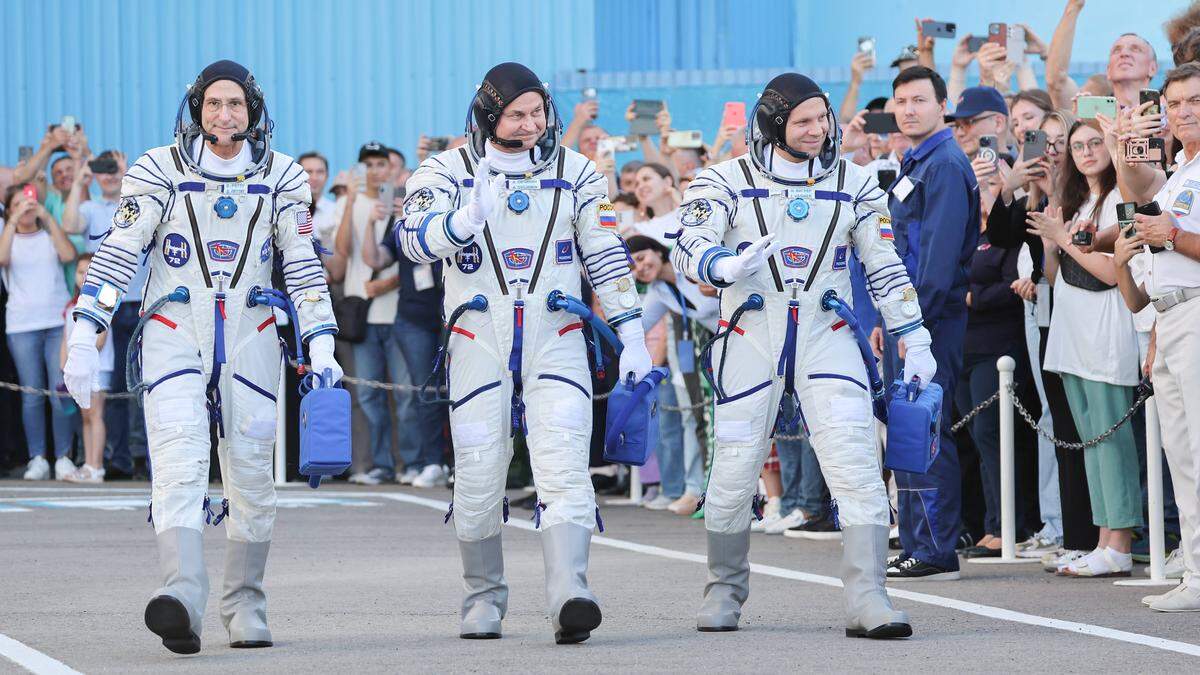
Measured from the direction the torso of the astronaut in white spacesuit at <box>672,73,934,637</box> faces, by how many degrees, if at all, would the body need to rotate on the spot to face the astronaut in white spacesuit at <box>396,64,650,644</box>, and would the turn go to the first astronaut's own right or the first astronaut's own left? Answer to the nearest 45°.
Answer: approximately 90° to the first astronaut's own right

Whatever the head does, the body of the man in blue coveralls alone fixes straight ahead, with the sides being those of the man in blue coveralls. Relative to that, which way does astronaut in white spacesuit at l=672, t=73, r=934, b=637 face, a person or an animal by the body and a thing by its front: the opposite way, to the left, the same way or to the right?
to the left

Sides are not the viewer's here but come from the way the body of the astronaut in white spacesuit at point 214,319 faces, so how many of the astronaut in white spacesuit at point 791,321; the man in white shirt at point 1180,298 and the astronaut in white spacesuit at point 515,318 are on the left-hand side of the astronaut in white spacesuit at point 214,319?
3

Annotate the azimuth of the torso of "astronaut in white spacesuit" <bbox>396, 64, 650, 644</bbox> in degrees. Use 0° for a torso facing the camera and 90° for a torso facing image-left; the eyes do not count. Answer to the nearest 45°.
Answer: approximately 0°

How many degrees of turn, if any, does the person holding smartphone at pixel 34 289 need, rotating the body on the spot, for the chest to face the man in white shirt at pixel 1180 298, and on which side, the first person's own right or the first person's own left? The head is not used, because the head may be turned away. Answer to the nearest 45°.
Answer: approximately 45° to the first person's own left

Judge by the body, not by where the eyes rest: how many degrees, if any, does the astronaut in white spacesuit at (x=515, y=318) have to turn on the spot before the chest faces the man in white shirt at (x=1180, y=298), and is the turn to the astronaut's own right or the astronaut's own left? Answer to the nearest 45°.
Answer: approximately 90° to the astronaut's own left

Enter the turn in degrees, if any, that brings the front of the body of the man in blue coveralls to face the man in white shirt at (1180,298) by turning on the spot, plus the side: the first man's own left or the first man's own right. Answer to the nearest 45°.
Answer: approximately 135° to the first man's own left

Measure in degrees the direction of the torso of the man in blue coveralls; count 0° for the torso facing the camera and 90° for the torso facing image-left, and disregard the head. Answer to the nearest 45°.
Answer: approximately 90°

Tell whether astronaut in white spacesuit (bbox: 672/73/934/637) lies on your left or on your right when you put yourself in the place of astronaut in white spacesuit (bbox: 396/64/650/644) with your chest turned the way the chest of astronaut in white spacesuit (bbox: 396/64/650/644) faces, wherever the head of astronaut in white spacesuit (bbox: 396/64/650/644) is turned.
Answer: on your left
